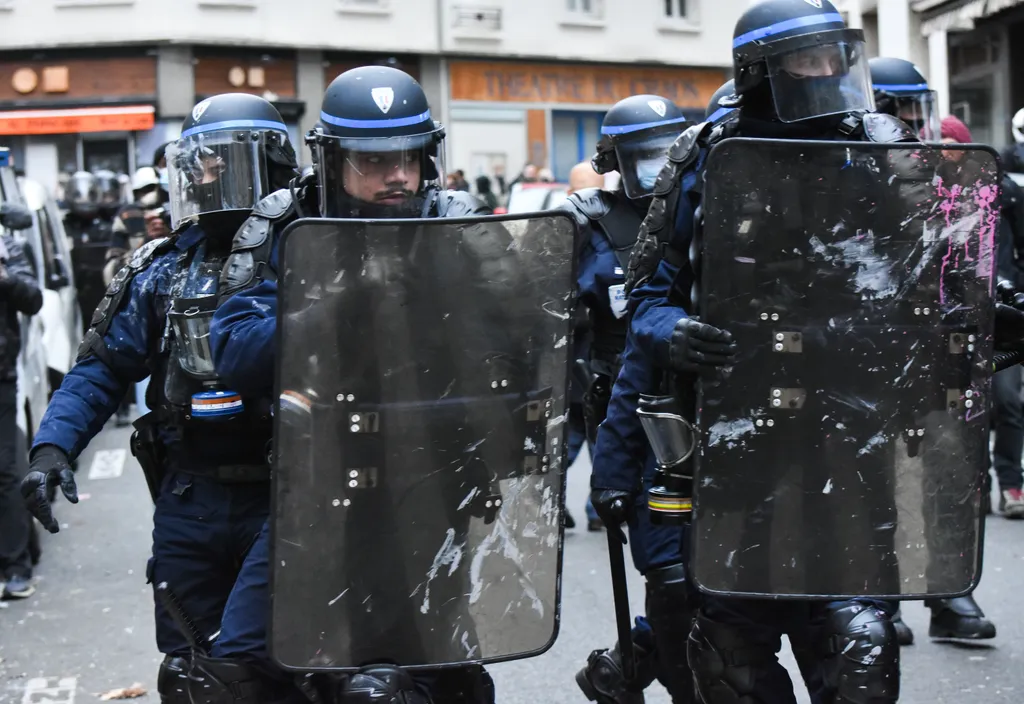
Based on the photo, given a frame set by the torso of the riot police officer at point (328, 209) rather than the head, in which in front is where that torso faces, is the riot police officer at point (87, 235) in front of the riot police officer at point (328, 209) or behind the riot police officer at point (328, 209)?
behind

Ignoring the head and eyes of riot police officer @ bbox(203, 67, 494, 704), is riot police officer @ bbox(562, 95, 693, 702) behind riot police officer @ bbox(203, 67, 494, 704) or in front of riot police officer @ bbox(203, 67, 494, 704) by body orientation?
behind

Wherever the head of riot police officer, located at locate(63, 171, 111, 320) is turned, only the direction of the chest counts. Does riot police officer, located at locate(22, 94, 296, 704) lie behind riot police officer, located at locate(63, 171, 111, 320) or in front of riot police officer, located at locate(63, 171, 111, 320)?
in front

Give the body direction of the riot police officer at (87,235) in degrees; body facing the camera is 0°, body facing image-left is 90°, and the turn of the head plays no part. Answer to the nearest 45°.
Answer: approximately 0°

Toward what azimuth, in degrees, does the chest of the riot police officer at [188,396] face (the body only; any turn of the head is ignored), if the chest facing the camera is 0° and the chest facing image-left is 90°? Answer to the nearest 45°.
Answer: approximately 0°

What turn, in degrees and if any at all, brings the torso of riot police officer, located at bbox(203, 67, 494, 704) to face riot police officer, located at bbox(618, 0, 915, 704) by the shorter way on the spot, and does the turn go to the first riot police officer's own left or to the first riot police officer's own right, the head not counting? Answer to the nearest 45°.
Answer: approximately 90° to the first riot police officer's own left

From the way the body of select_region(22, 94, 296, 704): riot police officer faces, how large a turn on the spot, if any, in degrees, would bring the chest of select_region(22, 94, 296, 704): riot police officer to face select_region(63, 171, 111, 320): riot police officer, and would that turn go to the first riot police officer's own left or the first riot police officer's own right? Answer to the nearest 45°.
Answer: approximately 180°

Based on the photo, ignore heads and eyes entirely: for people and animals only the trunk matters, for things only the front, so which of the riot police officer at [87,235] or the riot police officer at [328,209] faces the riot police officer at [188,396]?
the riot police officer at [87,235]

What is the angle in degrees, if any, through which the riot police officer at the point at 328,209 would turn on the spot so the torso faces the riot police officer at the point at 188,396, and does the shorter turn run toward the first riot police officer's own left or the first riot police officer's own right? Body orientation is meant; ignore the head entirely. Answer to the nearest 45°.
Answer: approximately 135° to the first riot police officer's own right

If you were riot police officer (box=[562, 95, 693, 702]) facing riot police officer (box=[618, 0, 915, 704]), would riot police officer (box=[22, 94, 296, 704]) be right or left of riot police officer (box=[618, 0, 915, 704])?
right
